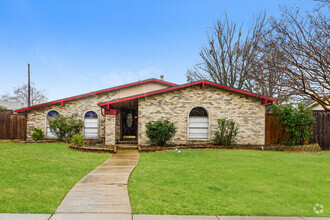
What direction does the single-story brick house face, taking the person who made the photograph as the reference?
facing the viewer

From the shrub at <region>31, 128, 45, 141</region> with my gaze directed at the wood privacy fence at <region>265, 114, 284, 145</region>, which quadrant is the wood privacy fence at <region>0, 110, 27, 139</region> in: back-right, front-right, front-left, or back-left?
back-left

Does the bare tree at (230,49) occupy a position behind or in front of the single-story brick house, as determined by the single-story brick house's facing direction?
behind

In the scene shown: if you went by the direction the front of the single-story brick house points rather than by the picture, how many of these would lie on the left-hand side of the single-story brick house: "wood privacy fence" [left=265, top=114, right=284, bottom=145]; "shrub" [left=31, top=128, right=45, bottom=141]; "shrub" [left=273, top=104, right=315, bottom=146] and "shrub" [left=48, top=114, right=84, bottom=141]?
2

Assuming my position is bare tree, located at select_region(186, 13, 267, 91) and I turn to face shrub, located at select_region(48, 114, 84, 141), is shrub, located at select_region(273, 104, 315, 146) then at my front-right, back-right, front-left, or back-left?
front-left

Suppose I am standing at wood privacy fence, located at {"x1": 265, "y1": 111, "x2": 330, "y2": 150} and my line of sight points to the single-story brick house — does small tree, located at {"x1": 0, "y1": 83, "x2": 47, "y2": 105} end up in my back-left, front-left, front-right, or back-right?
front-right

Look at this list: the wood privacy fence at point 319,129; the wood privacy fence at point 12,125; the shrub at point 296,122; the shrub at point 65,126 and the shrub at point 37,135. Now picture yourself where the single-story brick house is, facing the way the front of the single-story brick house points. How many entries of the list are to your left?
2

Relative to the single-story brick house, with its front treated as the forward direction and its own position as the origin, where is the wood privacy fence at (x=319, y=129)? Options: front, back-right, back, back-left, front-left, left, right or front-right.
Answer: left

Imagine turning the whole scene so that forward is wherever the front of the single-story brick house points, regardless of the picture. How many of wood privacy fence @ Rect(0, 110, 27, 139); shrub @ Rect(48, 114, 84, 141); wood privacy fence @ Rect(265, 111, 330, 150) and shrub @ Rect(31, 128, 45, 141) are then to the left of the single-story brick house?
1

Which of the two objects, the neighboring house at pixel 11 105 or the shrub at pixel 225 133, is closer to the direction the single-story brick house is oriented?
the shrub

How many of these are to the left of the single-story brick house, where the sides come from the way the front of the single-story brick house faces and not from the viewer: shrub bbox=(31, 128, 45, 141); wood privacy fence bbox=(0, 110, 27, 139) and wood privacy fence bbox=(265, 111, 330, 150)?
1

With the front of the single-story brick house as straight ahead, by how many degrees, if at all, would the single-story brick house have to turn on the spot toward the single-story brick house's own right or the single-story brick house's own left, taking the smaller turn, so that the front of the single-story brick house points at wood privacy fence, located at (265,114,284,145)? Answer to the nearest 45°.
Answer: approximately 90° to the single-story brick house's own left

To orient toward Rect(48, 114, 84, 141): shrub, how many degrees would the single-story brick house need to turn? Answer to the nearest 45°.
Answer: approximately 90° to its right
